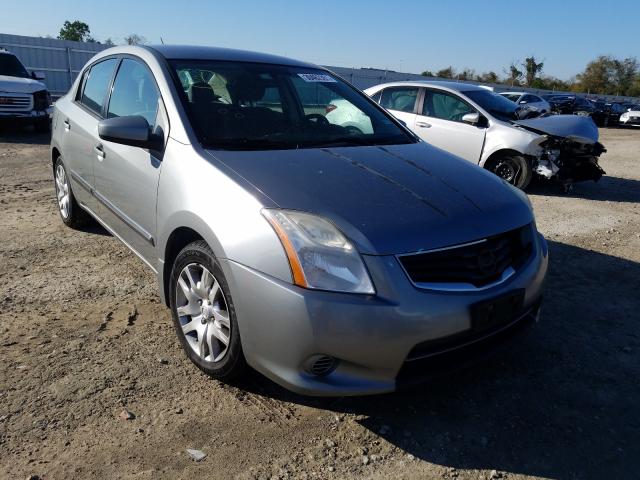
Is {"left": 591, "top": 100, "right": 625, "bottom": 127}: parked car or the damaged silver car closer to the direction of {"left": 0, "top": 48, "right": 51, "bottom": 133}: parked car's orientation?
the damaged silver car

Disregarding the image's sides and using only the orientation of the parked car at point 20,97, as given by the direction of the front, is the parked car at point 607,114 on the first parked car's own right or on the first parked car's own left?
on the first parked car's own left

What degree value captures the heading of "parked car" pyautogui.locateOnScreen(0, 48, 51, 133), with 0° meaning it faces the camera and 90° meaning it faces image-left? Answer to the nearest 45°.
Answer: approximately 0°

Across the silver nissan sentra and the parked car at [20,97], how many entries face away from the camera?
0

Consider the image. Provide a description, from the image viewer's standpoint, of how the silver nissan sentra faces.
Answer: facing the viewer and to the right of the viewer

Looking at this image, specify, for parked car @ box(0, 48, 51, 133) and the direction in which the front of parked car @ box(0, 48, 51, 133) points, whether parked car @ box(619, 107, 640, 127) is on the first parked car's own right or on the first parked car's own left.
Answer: on the first parked car's own left

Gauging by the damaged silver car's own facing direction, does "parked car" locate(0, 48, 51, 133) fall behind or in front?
behind
